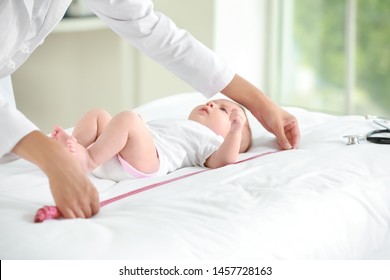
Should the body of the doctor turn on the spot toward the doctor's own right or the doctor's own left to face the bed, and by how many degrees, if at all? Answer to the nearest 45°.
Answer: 0° — they already face it

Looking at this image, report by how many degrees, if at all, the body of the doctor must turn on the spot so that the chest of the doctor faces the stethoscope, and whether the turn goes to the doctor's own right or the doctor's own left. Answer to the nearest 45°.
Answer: approximately 45° to the doctor's own left

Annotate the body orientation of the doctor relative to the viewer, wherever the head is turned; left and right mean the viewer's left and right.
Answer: facing the viewer and to the right of the viewer
